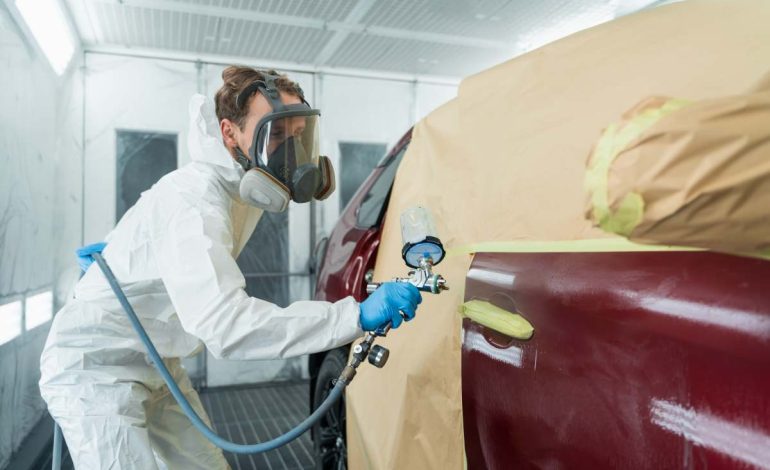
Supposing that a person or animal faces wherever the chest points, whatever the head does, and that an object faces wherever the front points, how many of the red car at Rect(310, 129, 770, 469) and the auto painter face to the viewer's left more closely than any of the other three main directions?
0

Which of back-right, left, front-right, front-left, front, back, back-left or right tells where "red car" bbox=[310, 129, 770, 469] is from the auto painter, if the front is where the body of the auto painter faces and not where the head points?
front-right

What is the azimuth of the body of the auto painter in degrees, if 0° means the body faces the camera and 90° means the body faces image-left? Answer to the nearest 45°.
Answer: approximately 270°

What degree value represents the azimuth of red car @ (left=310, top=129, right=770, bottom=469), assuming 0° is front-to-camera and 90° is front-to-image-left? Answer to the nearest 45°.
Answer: approximately 315°

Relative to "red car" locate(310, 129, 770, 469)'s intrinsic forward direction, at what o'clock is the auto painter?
The auto painter is roughly at 5 o'clock from the red car.

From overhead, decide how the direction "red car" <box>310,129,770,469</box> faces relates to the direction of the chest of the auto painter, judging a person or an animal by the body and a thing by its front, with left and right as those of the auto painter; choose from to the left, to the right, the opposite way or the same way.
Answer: to the right
